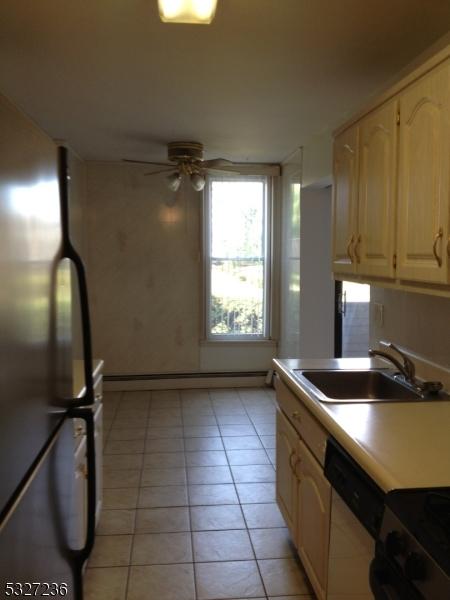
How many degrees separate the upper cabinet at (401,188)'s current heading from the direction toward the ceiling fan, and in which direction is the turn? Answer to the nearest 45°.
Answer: approximately 90° to its right

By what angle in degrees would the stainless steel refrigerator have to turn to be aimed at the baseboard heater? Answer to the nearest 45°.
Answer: approximately 90° to its left

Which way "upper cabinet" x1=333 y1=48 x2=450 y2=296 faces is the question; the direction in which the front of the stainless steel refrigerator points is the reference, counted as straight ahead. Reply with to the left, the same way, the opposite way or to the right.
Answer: the opposite way

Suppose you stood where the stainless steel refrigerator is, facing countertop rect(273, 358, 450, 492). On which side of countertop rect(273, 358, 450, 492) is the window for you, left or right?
left

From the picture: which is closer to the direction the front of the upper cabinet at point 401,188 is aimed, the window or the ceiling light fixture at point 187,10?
the ceiling light fixture

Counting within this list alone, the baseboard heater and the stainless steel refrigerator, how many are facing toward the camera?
1

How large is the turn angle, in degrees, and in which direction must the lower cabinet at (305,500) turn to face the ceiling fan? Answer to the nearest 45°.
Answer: approximately 45° to its right

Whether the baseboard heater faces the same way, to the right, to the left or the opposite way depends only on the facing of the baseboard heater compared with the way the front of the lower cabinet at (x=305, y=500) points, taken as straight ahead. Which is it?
to the left

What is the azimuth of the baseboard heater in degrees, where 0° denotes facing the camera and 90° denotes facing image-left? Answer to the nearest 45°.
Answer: approximately 0°

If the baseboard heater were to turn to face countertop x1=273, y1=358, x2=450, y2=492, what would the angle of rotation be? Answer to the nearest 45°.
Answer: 0° — it already faces it

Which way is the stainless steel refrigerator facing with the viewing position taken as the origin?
facing to the right of the viewer

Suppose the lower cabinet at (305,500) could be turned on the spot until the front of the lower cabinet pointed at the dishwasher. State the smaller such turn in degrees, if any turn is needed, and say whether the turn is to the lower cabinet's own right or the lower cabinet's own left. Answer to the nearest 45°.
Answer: approximately 90° to the lower cabinet's own left

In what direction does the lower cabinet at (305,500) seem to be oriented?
to the viewer's left

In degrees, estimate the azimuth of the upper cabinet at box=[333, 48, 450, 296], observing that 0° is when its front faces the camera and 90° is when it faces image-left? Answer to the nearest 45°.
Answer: approximately 45°
